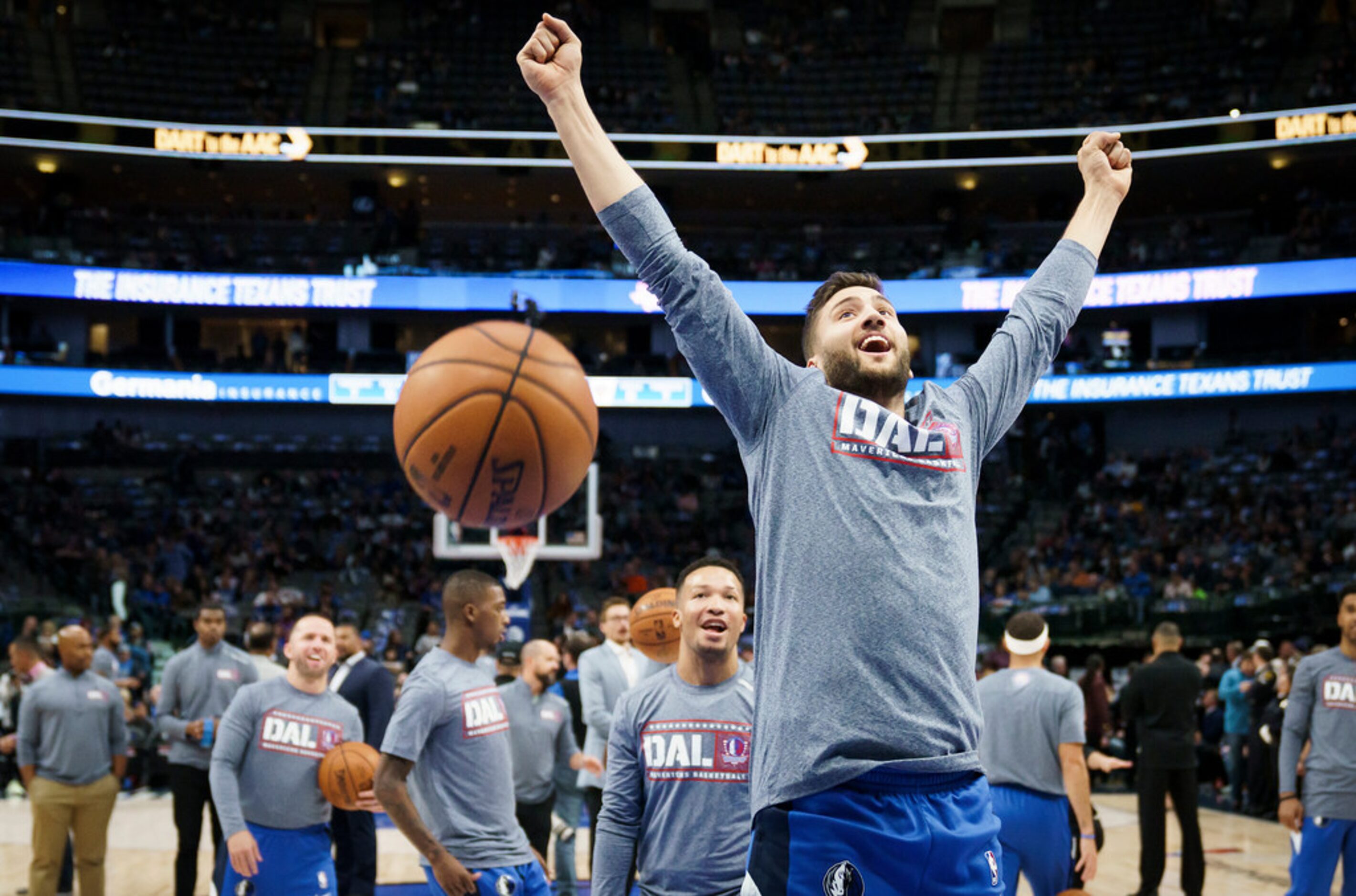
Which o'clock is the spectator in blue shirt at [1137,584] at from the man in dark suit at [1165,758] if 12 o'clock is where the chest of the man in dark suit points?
The spectator in blue shirt is roughly at 12 o'clock from the man in dark suit.

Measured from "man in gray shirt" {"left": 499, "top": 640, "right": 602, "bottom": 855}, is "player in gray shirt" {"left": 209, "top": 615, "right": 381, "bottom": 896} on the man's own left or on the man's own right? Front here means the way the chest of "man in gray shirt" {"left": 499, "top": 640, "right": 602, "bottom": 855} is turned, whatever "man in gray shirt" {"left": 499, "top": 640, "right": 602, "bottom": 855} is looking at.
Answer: on the man's own right

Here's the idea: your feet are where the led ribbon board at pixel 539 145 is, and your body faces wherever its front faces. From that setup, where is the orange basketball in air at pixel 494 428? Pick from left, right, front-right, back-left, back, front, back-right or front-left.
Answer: front

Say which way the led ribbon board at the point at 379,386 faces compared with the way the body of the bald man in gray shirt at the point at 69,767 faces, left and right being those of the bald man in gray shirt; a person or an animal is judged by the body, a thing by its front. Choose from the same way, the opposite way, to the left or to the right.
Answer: the same way

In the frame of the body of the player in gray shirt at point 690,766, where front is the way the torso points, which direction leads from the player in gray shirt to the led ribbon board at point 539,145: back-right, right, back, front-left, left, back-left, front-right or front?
back

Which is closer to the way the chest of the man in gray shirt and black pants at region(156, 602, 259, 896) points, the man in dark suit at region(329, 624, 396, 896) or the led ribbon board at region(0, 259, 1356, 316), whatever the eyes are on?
the man in dark suit

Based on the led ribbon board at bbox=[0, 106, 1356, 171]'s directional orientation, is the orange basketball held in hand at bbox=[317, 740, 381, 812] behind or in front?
in front

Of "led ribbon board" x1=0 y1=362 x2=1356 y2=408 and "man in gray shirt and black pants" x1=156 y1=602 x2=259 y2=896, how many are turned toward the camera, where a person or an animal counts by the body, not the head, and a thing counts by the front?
2

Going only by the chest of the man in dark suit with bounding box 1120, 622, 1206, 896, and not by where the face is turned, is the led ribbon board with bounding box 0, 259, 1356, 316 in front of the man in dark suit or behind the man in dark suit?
in front

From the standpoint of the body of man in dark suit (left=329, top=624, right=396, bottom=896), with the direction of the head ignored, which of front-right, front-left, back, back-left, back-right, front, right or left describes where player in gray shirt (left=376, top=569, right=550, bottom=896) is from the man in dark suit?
front-left

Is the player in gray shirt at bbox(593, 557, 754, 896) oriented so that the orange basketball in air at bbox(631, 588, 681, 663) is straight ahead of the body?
no

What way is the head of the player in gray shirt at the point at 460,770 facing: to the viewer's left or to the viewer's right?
to the viewer's right

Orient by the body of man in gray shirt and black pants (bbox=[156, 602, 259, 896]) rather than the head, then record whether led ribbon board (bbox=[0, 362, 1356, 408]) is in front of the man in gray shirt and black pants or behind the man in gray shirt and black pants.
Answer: behind

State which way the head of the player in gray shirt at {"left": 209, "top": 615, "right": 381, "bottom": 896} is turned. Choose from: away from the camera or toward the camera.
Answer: toward the camera

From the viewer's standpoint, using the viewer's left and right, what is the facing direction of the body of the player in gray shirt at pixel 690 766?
facing the viewer

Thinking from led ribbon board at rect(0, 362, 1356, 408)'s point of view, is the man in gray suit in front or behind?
in front

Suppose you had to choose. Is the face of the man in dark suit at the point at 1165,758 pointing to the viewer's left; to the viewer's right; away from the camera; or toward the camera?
away from the camera

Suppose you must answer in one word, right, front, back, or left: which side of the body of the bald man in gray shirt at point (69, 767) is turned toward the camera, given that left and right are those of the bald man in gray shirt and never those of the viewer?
front

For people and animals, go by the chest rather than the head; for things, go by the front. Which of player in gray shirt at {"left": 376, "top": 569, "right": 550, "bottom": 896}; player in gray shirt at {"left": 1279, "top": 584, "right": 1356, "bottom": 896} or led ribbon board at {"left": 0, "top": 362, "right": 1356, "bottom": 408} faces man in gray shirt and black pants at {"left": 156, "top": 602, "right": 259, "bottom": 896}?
the led ribbon board
